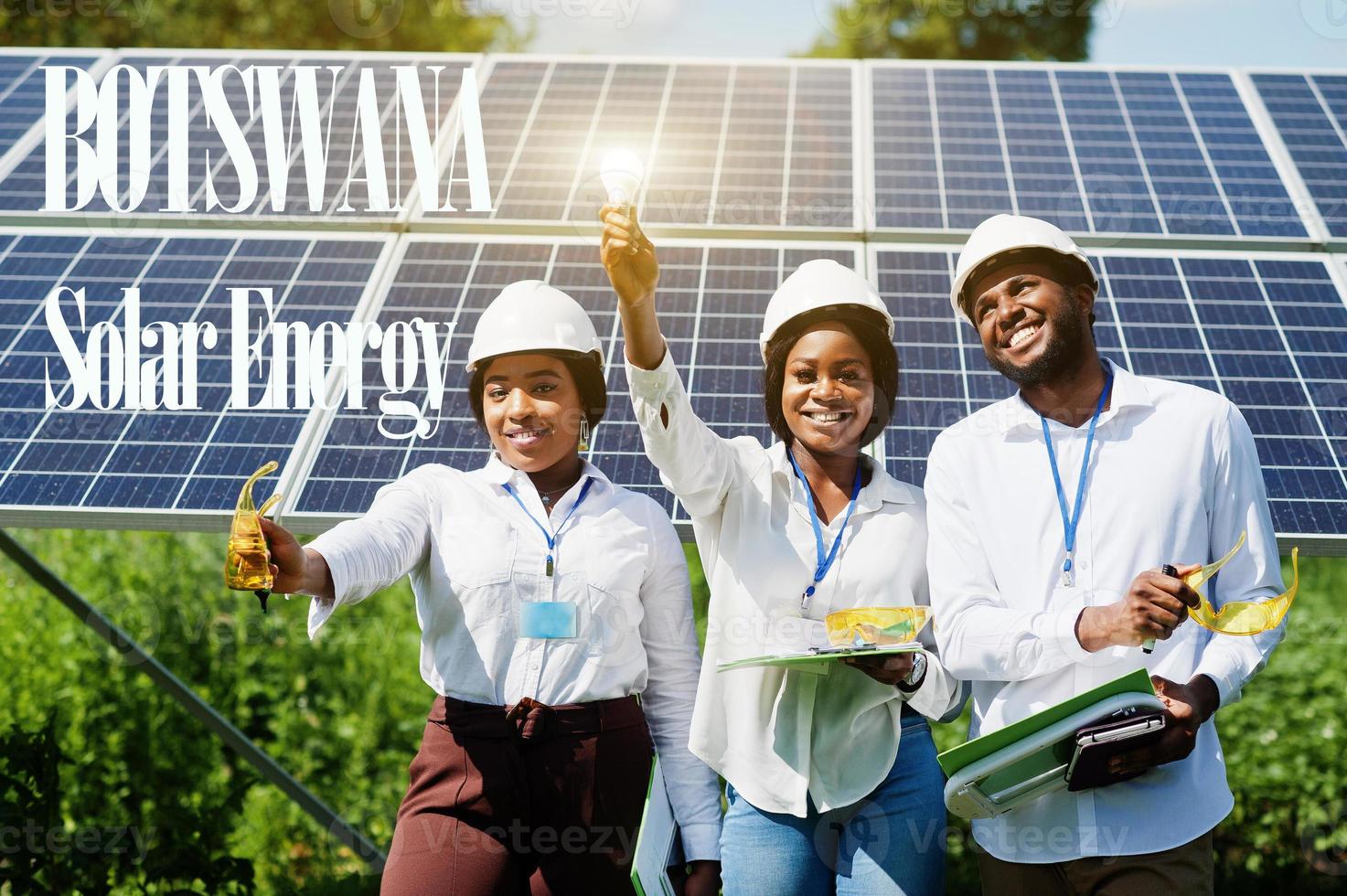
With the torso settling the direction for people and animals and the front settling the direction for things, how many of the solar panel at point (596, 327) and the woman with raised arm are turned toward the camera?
2

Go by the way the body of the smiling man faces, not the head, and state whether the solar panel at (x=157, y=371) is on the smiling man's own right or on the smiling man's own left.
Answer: on the smiling man's own right

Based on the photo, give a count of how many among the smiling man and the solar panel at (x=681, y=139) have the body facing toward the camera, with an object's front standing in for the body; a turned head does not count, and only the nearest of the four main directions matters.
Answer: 2

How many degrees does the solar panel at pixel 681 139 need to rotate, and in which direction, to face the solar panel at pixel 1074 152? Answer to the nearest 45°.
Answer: approximately 90° to its left

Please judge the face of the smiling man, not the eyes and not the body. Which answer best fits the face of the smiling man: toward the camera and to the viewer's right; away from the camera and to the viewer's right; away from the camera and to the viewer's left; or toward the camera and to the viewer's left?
toward the camera and to the viewer's left

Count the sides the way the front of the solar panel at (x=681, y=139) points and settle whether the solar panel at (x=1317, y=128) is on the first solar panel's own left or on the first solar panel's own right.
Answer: on the first solar panel's own left

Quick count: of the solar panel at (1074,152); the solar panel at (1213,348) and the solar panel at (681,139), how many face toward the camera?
3

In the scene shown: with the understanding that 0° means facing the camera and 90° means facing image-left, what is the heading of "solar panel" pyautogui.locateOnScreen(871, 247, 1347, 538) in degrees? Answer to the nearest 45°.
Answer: approximately 0°
